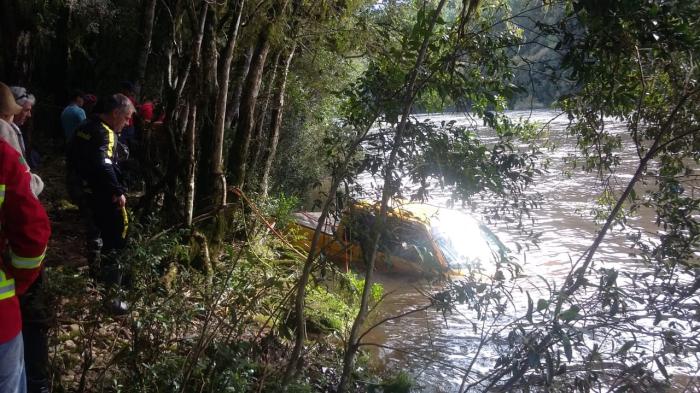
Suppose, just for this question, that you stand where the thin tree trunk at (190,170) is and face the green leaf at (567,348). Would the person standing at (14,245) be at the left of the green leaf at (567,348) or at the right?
right

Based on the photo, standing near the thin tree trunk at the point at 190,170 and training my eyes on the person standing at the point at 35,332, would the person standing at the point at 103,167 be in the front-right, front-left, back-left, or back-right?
front-right

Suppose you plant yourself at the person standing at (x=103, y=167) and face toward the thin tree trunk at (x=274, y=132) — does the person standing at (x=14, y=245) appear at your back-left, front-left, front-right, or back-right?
back-right

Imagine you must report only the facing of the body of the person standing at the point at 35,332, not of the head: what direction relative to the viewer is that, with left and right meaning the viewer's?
facing to the right of the viewer

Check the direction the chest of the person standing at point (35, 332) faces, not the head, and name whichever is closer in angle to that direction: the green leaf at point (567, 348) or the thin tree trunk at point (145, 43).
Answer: the green leaf

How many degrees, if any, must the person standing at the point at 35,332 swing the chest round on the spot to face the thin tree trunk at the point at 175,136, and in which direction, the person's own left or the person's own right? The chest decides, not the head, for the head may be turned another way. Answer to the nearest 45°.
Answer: approximately 45° to the person's own left

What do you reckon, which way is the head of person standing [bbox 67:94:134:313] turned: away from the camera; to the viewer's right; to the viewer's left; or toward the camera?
to the viewer's right

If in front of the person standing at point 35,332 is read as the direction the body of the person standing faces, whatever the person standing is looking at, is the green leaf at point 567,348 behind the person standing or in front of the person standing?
in front

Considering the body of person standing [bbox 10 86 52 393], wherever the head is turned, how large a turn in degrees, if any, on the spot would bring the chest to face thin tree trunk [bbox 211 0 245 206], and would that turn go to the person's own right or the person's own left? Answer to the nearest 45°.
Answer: approximately 45° to the person's own left

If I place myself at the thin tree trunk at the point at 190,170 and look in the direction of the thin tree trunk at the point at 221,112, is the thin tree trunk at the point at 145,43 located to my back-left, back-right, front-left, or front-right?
front-left

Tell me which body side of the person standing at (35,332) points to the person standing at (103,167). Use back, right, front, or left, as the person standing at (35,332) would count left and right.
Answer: left

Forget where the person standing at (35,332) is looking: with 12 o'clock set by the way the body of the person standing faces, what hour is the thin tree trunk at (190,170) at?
The thin tree trunk is roughly at 10 o'clock from the person standing.
